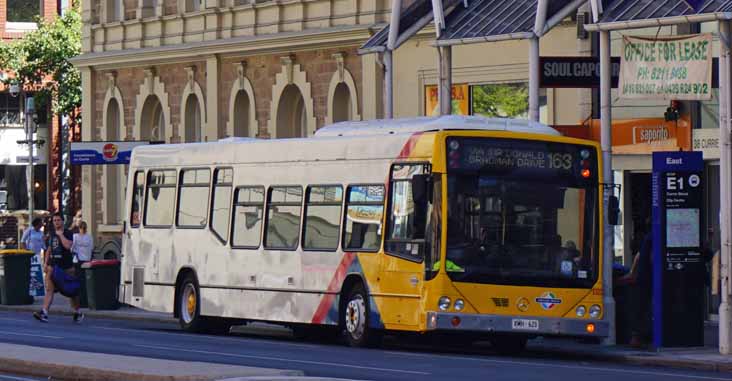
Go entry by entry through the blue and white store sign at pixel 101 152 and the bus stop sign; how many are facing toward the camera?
2

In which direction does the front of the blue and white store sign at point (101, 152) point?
toward the camera

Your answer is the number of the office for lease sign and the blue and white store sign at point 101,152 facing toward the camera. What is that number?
2

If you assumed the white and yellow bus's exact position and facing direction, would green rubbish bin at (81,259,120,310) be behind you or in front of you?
behind

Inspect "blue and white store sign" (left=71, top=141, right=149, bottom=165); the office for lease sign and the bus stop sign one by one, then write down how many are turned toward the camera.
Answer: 3

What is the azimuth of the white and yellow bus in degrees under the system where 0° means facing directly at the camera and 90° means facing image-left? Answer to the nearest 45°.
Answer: approximately 315°

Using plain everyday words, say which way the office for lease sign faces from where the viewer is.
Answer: facing the viewer
